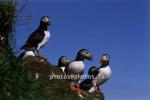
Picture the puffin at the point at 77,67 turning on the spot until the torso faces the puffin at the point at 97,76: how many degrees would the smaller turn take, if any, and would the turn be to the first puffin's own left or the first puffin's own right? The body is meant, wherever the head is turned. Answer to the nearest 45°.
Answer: approximately 90° to the first puffin's own left

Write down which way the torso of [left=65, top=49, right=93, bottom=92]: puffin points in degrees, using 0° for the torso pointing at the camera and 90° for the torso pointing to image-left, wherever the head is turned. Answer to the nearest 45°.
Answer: approximately 315°

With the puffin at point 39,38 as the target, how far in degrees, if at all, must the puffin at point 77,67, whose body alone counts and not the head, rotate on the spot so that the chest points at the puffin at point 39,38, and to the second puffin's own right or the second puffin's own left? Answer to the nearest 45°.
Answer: approximately 90° to the second puffin's own right

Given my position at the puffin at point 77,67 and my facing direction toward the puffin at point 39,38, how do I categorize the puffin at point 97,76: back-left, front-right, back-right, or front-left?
back-right

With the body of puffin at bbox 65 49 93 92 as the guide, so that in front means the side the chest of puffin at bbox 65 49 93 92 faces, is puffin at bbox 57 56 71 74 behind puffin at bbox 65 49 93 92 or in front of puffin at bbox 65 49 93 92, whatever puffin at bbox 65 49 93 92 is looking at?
behind
